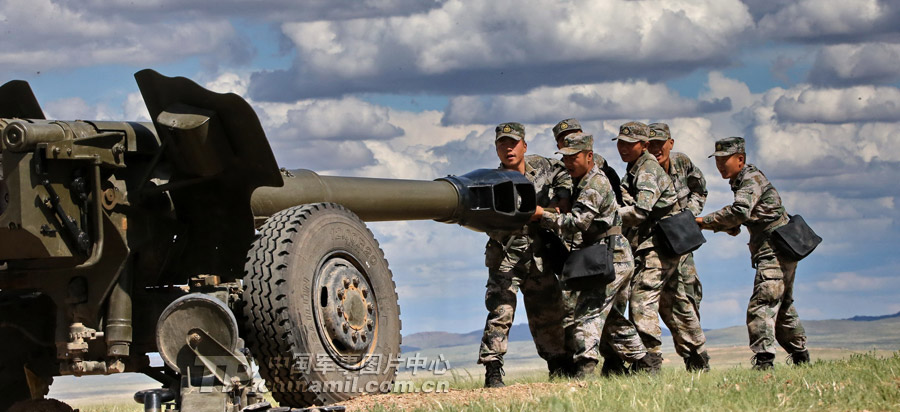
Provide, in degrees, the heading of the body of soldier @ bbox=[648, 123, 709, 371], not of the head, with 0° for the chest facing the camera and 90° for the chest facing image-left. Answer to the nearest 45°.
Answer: approximately 45°

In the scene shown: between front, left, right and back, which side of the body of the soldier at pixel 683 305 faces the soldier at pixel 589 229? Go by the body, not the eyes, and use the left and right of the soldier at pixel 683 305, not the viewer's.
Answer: front

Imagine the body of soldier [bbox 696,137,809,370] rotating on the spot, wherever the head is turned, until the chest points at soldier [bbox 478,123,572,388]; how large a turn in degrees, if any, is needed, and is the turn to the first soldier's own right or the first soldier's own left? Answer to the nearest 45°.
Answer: approximately 45° to the first soldier's own left

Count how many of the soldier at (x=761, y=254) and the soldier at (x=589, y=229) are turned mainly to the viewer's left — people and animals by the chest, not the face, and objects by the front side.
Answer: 2

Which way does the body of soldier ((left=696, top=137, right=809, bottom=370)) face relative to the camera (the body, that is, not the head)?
to the viewer's left

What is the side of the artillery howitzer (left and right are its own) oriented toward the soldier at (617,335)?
front

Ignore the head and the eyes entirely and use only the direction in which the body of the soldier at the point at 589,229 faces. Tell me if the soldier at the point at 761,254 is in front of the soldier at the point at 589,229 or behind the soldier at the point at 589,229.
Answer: behind

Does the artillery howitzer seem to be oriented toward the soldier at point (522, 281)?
yes

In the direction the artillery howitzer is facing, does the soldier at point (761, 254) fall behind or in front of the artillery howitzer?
in front

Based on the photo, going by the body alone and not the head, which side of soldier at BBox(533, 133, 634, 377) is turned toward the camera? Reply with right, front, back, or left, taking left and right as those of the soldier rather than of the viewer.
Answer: left

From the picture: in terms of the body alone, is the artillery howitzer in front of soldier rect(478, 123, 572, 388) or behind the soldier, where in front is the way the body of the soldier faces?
in front

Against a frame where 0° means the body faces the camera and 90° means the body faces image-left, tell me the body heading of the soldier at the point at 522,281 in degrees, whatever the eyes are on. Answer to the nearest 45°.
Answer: approximately 45°

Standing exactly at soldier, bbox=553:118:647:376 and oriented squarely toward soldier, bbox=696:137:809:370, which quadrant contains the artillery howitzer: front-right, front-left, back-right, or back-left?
back-right

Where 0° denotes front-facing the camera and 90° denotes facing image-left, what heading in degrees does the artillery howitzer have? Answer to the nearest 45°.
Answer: approximately 225°
